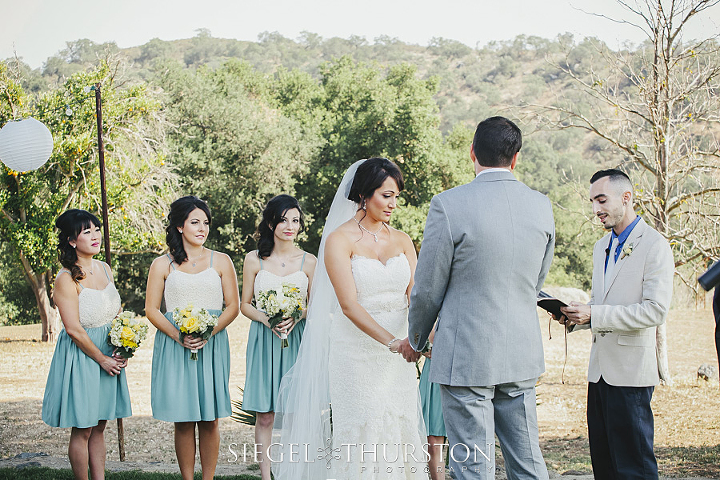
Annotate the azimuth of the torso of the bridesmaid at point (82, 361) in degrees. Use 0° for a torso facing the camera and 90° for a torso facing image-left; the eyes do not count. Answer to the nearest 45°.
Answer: approximately 315°

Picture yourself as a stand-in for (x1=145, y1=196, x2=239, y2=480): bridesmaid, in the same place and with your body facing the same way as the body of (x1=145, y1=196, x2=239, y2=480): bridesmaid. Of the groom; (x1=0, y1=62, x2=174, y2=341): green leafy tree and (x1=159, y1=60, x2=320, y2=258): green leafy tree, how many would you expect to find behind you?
2

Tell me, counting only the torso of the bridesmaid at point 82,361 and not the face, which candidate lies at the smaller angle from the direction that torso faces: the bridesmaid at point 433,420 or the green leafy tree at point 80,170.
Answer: the bridesmaid

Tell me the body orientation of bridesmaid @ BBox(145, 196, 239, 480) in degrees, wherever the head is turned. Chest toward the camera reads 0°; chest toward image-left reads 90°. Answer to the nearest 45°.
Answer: approximately 0°

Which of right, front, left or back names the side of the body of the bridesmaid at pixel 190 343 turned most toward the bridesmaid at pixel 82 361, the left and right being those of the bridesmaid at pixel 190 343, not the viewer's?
right

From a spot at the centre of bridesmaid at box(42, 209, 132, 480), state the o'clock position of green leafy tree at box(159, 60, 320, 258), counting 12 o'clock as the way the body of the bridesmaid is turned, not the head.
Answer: The green leafy tree is roughly at 8 o'clock from the bridesmaid.

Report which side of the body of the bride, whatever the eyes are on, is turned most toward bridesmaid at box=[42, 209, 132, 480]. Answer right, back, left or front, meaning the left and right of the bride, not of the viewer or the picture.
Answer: back

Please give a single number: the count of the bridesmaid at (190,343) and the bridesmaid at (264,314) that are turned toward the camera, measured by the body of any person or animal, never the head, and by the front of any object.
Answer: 2

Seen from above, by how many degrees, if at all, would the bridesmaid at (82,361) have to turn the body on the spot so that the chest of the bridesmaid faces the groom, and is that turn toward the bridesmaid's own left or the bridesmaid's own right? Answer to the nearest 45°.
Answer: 0° — they already face them

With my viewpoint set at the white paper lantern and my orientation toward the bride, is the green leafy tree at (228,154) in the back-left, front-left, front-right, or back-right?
back-left

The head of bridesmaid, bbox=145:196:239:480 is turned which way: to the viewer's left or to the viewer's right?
to the viewer's right

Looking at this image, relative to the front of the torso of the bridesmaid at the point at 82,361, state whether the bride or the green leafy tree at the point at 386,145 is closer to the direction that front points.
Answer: the bride
